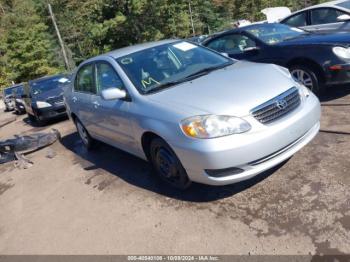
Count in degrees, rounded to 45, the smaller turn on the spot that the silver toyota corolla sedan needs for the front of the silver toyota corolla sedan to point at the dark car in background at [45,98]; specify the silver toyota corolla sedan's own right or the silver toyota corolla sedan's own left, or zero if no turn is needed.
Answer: approximately 180°

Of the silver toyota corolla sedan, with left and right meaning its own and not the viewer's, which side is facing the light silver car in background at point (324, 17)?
left

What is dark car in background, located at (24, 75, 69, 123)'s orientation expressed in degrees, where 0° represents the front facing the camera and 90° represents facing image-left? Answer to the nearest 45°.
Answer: approximately 315°

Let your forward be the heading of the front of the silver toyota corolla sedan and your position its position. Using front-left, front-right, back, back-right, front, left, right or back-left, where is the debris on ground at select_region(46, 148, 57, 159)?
back

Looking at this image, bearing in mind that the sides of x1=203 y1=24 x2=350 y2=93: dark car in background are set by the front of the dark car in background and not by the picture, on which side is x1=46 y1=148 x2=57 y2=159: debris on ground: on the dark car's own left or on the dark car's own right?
on the dark car's own right

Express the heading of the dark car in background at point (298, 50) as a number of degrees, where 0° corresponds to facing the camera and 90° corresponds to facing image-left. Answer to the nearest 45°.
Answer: approximately 315°
